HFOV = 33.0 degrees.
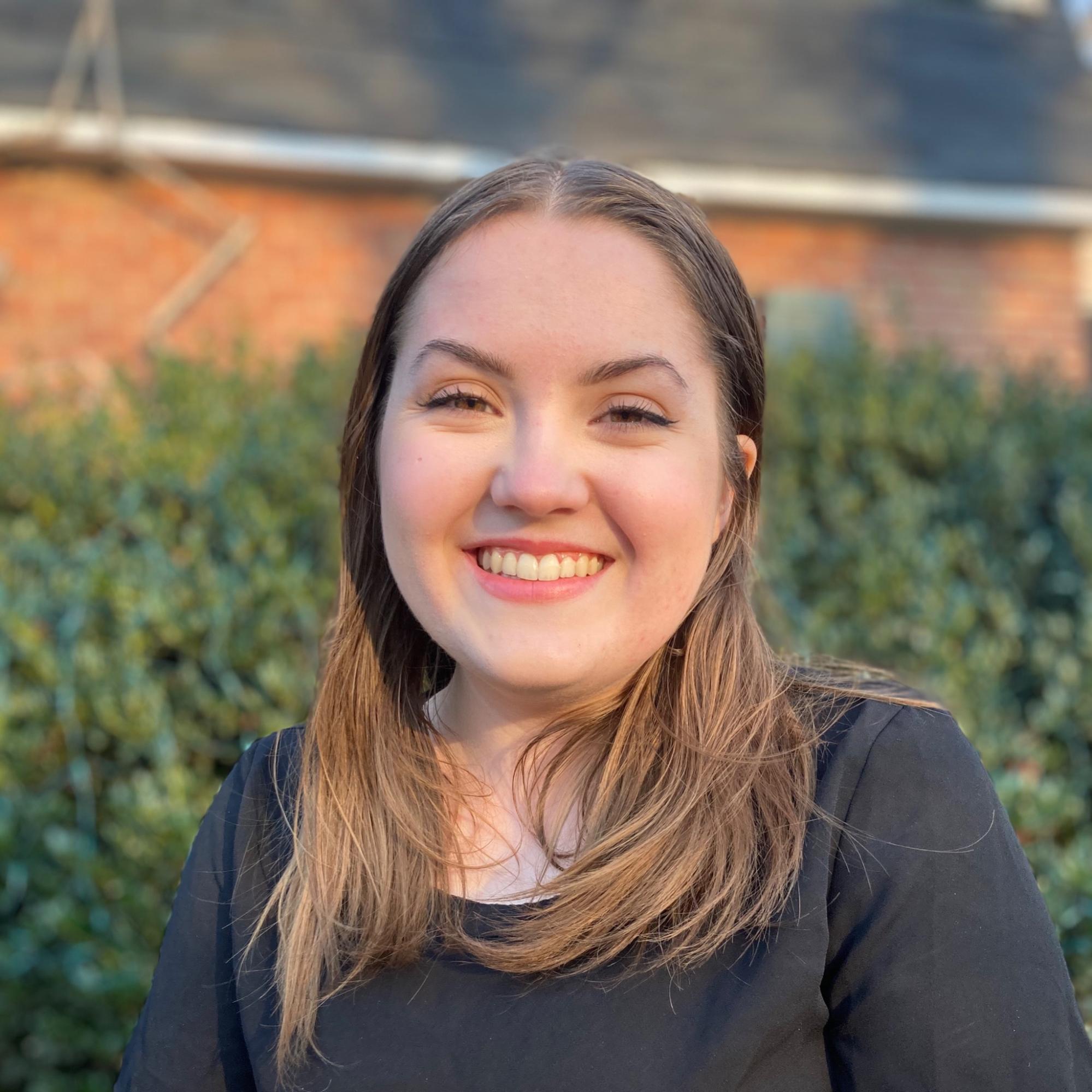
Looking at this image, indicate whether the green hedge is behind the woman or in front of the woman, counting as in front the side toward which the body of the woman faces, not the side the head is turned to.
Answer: behind

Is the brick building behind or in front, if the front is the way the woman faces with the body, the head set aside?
behind

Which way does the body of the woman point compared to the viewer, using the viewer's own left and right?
facing the viewer
